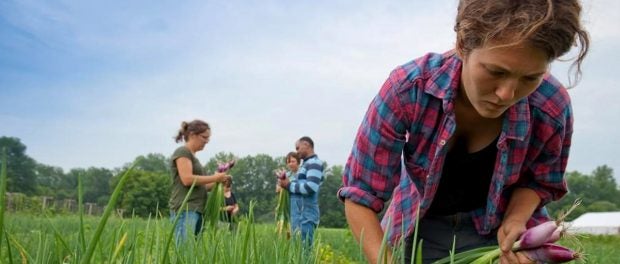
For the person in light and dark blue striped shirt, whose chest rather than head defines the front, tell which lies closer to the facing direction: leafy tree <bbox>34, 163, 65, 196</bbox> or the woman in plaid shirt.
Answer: the leafy tree

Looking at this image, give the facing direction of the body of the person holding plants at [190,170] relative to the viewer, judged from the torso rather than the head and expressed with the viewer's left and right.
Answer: facing to the right of the viewer

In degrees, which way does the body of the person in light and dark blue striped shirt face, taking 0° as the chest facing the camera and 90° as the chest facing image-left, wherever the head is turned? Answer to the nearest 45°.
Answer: approximately 90°

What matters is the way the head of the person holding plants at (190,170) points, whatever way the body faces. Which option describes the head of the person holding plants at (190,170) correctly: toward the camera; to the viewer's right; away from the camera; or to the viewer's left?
to the viewer's right

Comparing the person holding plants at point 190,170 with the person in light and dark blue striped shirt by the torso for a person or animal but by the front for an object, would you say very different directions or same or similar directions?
very different directions

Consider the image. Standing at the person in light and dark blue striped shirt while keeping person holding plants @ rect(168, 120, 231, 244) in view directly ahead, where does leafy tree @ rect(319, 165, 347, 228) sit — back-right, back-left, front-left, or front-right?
back-right

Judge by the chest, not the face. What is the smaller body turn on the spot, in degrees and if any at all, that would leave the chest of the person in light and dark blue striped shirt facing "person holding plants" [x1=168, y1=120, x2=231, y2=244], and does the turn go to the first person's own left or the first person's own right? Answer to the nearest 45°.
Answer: approximately 45° to the first person's own left

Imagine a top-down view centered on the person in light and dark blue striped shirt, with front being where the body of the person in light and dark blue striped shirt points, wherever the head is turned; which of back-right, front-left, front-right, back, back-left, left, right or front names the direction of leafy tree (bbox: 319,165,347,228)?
right

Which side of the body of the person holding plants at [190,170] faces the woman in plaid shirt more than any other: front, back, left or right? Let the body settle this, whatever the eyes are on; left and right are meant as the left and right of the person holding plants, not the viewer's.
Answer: right

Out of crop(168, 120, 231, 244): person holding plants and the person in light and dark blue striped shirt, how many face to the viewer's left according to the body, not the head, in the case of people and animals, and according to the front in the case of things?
1
